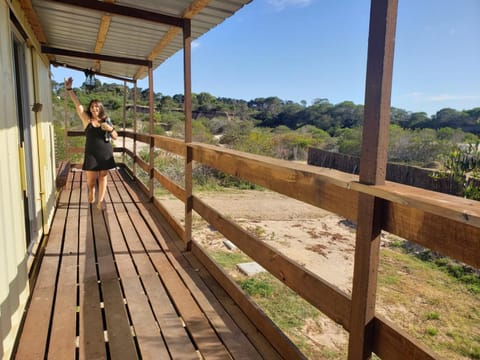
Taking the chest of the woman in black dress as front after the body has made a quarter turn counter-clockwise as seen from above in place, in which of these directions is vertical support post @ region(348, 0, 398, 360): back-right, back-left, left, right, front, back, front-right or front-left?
right

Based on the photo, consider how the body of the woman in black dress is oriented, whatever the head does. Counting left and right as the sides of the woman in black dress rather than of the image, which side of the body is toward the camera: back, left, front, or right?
front

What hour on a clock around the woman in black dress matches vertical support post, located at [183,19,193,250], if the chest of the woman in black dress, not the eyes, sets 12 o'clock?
The vertical support post is roughly at 11 o'clock from the woman in black dress.
